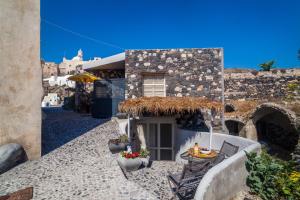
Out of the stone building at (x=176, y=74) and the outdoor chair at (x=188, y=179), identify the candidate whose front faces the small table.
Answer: the stone building

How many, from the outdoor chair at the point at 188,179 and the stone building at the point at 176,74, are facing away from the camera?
0

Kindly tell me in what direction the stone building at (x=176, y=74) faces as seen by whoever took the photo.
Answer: facing the viewer

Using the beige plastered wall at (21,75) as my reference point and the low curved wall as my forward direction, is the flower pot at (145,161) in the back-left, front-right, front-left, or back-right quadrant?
front-left

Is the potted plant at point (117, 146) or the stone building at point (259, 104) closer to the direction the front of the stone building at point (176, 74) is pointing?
the potted plant

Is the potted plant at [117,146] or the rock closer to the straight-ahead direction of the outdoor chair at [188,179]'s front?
the rock

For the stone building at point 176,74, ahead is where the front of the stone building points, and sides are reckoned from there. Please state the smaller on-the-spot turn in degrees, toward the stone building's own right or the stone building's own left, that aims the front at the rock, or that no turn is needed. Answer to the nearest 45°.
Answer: approximately 45° to the stone building's own right

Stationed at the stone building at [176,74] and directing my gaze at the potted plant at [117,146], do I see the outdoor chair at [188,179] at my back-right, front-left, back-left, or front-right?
front-left

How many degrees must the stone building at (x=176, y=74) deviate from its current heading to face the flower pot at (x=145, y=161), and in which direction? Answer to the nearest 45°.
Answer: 0° — it already faces it

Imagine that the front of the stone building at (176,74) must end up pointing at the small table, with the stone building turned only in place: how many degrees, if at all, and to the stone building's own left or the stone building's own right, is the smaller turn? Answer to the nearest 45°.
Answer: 0° — it already faces it

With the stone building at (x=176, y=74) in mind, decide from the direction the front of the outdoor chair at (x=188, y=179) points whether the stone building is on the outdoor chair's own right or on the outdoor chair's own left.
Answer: on the outdoor chair's own right

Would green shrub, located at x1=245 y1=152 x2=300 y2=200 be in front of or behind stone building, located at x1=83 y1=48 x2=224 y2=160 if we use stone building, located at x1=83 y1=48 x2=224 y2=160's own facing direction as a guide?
in front
